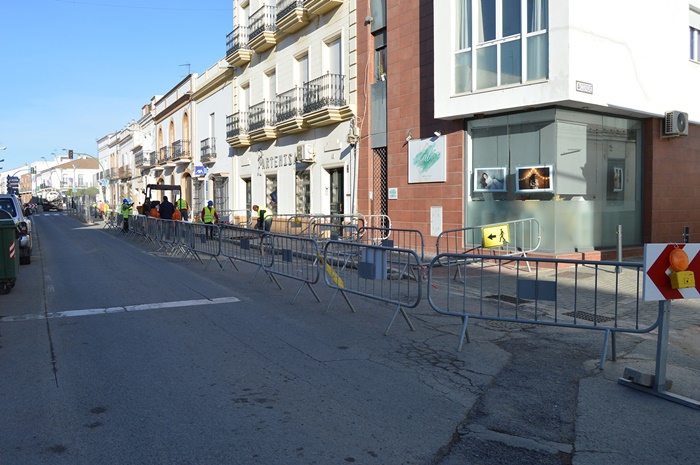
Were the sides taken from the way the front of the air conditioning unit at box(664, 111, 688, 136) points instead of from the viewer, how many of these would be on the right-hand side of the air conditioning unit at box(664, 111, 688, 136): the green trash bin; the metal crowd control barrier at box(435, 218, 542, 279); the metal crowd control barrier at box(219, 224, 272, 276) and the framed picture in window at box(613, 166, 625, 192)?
4

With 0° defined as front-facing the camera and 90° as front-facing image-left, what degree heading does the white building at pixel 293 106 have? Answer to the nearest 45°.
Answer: approximately 45°

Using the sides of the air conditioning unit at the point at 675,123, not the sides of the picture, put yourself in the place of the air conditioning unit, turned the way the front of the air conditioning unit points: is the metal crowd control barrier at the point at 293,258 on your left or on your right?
on your right

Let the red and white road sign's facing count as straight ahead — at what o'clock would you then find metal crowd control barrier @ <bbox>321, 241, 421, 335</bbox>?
The metal crowd control barrier is roughly at 4 o'clock from the red and white road sign.

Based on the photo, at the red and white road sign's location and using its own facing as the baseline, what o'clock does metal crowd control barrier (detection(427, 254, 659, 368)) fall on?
The metal crowd control barrier is roughly at 5 o'clock from the red and white road sign.

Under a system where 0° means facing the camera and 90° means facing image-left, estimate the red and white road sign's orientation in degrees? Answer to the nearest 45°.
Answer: approximately 0°

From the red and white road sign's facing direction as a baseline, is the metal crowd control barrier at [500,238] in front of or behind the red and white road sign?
behind

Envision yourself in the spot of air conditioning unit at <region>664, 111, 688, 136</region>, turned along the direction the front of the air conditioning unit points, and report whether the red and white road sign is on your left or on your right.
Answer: on your right

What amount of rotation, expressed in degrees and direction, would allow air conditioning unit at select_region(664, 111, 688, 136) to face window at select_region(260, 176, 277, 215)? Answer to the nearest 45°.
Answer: approximately 135° to its right

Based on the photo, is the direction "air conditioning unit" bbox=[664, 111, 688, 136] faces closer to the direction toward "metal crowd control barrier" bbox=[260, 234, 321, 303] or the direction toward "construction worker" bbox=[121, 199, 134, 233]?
the metal crowd control barrier

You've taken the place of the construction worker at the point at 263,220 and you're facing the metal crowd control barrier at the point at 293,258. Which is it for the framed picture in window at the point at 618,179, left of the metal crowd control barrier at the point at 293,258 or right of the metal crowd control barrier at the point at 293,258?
left

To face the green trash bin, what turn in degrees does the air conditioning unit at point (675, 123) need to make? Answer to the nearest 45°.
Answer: approximately 90° to its right
